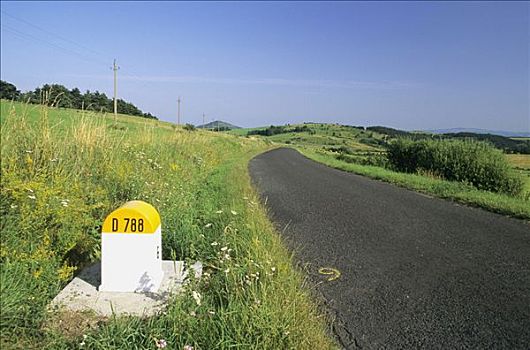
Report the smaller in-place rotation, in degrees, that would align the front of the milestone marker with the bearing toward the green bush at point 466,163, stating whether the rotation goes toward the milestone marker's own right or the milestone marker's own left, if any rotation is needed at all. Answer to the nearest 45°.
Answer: approximately 135° to the milestone marker's own left

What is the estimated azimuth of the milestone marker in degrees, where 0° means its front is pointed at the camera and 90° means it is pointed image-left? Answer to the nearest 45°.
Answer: approximately 0°

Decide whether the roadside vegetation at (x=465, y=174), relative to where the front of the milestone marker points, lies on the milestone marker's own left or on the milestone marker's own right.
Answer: on the milestone marker's own left
